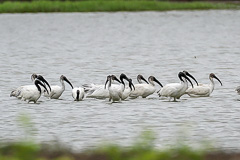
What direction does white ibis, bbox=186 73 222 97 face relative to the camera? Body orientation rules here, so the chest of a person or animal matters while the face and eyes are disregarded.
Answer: to the viewer's right

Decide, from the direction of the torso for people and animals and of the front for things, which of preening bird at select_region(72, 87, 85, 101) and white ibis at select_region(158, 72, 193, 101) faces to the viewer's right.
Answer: the white ibis

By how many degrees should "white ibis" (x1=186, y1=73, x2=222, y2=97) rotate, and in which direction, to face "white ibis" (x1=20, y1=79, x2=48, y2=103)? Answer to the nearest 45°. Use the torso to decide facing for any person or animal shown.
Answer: approximately 135° to its right

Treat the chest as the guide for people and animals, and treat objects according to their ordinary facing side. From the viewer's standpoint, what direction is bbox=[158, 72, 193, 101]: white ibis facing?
to the viewer's right

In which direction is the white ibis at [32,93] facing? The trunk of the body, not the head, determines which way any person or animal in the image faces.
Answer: to the viewer's right
